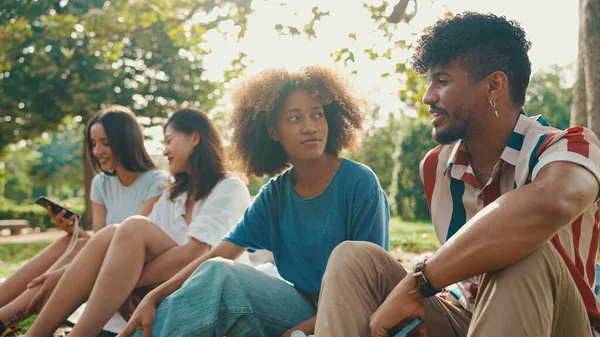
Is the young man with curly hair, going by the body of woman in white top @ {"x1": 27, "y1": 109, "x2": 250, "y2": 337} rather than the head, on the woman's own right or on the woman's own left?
on the woman's own left

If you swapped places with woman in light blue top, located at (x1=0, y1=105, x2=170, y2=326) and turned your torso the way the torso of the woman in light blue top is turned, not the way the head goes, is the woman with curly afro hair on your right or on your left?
on your left

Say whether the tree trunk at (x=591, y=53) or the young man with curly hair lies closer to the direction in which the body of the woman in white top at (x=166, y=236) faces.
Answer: the young man with curly hair

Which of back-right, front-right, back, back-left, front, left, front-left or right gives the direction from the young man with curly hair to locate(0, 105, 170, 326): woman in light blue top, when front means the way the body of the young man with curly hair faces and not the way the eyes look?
right

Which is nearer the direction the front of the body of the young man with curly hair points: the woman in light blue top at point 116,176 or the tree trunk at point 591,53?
the woman in light blue top

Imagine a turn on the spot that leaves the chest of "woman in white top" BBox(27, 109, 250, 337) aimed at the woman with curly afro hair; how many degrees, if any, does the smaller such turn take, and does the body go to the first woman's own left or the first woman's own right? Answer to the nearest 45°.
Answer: approximately 90° to the first woman's own left

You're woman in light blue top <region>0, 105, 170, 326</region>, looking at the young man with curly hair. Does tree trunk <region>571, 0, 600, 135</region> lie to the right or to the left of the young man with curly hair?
left

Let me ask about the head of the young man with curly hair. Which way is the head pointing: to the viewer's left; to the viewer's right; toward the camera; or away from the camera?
to the viewer's left

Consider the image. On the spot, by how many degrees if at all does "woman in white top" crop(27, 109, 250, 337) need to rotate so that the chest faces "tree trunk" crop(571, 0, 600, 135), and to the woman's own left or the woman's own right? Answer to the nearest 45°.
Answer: approximately 135° to the woman's own left

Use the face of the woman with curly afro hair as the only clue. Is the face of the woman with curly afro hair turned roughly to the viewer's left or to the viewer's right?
to the viewer's right
